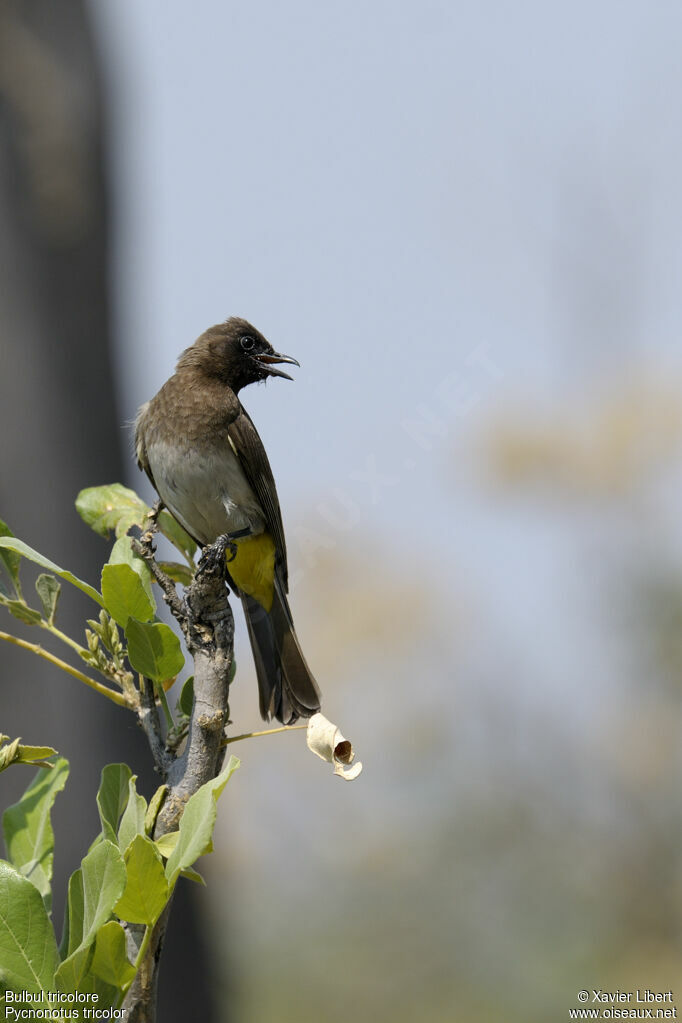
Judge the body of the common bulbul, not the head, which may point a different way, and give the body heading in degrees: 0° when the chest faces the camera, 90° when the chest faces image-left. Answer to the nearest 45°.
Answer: approximately 45°
